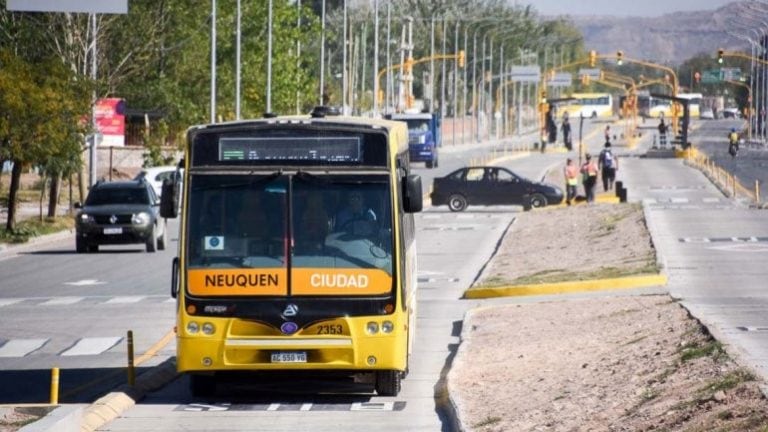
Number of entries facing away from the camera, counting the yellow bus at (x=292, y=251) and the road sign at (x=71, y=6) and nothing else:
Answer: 1

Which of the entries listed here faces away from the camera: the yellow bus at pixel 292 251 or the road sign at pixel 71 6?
the road sign

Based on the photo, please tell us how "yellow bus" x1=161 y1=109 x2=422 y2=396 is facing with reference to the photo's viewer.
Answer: facing the viewer

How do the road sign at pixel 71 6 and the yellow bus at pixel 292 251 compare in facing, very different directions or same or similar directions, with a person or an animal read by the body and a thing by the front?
very different directions

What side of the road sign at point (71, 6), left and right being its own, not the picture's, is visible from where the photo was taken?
back
